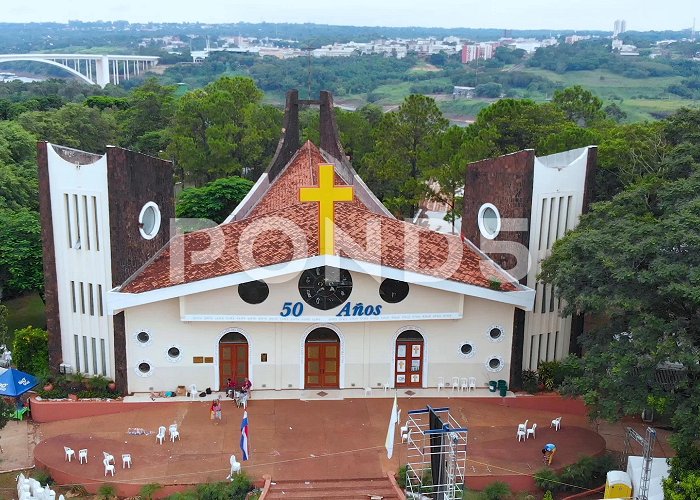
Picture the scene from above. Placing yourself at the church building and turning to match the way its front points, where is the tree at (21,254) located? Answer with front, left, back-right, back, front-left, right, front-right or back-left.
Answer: back-right

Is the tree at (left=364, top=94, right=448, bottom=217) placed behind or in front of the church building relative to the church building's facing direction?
behind

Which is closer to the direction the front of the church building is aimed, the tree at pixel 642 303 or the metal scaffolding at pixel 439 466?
the metal scaffolding

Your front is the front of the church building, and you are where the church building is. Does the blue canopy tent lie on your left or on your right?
on your right

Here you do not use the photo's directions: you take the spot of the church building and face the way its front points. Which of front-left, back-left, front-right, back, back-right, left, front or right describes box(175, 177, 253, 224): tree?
back

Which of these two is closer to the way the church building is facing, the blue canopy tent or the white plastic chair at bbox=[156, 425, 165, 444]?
the white plastic chair

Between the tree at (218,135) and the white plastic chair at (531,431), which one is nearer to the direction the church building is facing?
the white plastic chair

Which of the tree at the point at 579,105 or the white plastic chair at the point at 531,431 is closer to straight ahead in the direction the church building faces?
the white plastic chair

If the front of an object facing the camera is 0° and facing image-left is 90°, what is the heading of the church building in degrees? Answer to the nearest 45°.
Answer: approximately 0°

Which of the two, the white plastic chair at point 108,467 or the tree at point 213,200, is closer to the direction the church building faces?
the white plastic chair

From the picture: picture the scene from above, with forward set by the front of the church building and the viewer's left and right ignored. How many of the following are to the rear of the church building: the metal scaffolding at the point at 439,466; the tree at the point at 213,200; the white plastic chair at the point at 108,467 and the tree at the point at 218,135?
2

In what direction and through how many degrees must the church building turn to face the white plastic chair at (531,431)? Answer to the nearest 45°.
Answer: approximately 45° to its left

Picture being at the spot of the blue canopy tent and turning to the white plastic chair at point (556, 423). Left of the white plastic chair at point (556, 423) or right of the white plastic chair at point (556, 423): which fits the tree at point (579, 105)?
left

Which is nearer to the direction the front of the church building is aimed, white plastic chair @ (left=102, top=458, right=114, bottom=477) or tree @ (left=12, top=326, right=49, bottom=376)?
the white plastic chair
